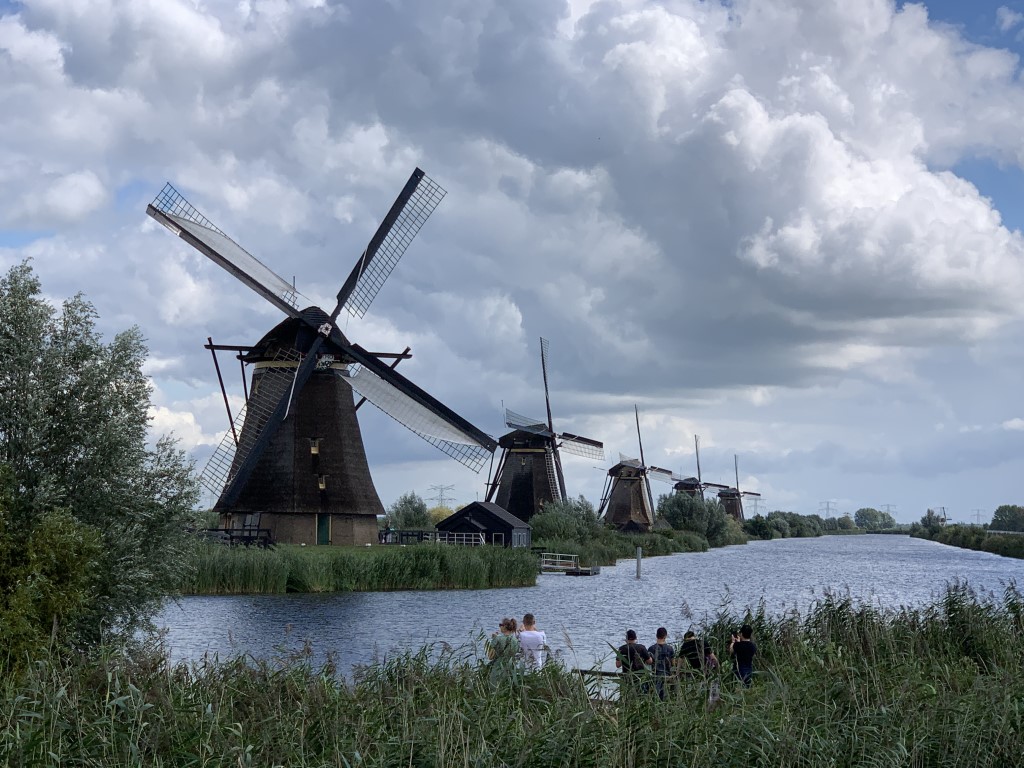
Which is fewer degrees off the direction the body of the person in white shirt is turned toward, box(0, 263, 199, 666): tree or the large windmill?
the large windmill

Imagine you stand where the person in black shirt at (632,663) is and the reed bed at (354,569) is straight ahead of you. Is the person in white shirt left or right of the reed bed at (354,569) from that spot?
left

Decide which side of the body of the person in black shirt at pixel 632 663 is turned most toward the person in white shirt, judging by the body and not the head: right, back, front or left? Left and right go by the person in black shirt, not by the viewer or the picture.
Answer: left

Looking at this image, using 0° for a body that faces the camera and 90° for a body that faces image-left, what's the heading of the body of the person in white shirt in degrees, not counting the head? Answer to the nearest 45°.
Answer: approximately 180°

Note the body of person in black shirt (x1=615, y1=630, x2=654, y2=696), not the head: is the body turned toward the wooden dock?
yes

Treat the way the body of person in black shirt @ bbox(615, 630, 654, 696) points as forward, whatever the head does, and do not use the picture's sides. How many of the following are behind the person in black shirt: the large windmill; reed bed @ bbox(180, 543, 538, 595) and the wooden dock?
0

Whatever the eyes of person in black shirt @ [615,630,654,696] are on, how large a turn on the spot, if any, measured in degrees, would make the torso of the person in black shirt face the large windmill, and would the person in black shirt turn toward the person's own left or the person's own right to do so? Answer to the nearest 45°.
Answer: approximately 45° to the person's own left

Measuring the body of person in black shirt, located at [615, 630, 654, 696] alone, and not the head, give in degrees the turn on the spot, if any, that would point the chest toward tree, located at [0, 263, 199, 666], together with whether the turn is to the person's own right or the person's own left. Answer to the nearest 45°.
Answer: approximately 90° to the person's own left

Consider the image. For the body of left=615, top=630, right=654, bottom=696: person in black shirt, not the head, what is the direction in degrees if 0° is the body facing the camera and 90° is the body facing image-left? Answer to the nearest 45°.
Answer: approximately 180°

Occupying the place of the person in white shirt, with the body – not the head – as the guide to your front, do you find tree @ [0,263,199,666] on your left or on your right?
on your left

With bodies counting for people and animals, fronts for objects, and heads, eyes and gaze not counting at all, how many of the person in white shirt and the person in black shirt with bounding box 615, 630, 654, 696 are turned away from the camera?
2

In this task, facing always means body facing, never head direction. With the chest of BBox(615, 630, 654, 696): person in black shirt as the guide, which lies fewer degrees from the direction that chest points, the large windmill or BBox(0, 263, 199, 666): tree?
the large windmill

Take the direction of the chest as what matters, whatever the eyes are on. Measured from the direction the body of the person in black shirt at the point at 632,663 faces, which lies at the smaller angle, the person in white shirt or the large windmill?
the large windmill

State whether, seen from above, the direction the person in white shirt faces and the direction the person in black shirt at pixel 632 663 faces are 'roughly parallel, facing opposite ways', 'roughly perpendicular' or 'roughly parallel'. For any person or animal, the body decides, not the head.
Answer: roughly parallel

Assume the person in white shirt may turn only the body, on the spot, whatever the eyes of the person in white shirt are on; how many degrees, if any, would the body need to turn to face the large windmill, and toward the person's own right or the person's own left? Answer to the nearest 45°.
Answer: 0° — they already face it
